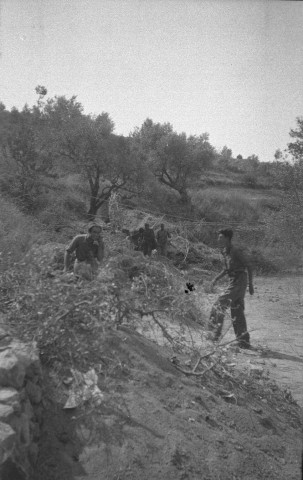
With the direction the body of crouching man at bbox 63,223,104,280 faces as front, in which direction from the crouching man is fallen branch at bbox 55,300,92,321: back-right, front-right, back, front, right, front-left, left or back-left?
front-right

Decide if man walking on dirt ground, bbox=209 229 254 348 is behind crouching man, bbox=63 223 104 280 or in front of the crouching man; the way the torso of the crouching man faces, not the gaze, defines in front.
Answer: in front

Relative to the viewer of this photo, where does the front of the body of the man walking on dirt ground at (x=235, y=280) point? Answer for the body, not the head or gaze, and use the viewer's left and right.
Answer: facing to the left of the viewer

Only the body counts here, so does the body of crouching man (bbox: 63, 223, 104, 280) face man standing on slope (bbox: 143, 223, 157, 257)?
no

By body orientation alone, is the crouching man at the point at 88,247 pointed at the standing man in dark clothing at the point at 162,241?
no

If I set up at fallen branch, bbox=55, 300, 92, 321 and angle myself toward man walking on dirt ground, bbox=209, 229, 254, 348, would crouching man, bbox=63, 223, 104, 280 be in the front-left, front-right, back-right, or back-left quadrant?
front-left
